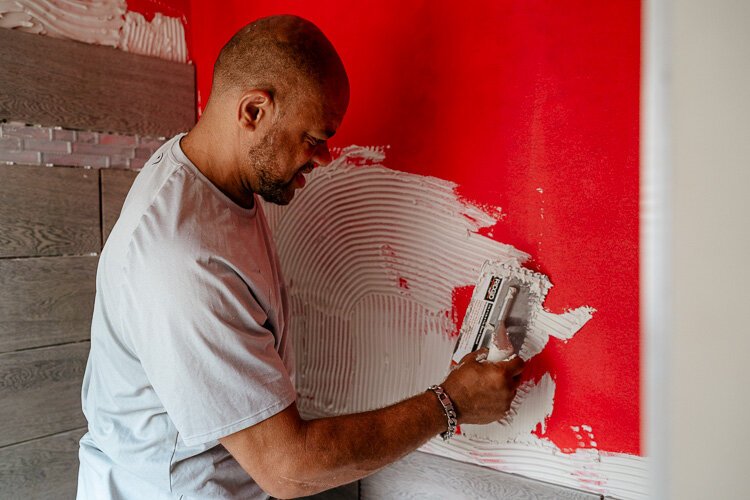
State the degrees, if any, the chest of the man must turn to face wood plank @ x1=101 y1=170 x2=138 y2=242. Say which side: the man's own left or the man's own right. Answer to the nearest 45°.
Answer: approximately 135° to the man's own left

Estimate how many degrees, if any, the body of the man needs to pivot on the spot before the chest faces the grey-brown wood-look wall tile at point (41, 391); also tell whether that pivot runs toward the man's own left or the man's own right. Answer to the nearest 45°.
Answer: approximately 135° to the man's own left

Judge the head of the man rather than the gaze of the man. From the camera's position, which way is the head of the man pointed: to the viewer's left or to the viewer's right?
to the viewer's right

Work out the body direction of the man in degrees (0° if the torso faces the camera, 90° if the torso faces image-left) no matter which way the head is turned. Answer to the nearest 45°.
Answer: approximately 270°

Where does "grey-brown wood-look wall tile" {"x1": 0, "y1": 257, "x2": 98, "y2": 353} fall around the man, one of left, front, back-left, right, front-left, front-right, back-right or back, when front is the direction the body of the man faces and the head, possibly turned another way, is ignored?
back-left

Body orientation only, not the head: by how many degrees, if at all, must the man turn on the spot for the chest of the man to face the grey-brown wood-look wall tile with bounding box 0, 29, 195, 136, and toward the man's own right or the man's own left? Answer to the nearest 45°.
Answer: approximately 135° to the man's own left

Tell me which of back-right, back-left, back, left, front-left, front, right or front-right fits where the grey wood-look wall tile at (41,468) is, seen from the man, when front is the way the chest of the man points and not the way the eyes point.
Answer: back-left

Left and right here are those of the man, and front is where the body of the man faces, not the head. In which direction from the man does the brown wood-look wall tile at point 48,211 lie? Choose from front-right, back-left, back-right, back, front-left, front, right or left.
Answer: back-left
